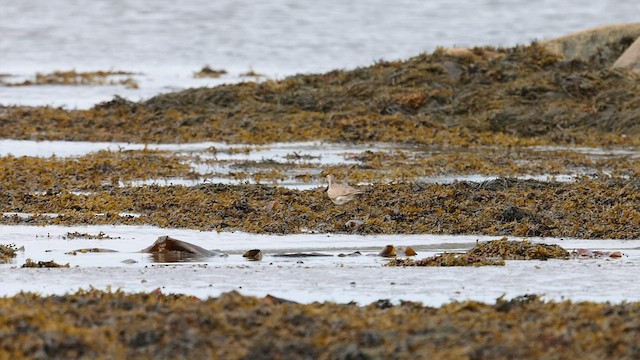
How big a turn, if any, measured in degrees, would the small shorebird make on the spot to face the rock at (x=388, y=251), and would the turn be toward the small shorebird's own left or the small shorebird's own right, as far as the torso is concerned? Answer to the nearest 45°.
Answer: approximately 90° to the small shorebird's own left

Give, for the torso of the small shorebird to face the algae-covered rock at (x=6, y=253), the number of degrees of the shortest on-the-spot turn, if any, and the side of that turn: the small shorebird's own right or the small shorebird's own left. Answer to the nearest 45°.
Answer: approximately 45° to the small shorebird's own left

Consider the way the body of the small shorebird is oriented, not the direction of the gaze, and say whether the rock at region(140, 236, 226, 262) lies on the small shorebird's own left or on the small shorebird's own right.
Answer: on the small shorebird's own left

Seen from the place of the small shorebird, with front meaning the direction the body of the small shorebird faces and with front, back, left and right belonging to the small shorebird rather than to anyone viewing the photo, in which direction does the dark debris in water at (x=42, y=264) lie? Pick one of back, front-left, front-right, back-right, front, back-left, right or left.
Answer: front-left

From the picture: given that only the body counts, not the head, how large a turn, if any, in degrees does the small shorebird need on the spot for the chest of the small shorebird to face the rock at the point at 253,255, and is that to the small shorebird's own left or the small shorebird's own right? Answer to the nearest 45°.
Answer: approximately 90° to the small shorebird's own left

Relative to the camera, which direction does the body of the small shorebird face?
to the viewer's left

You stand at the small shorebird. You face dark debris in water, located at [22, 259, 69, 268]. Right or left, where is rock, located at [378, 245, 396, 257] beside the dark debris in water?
left

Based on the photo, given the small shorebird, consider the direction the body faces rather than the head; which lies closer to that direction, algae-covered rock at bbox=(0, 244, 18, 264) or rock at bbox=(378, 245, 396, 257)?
the algae-covered rock
